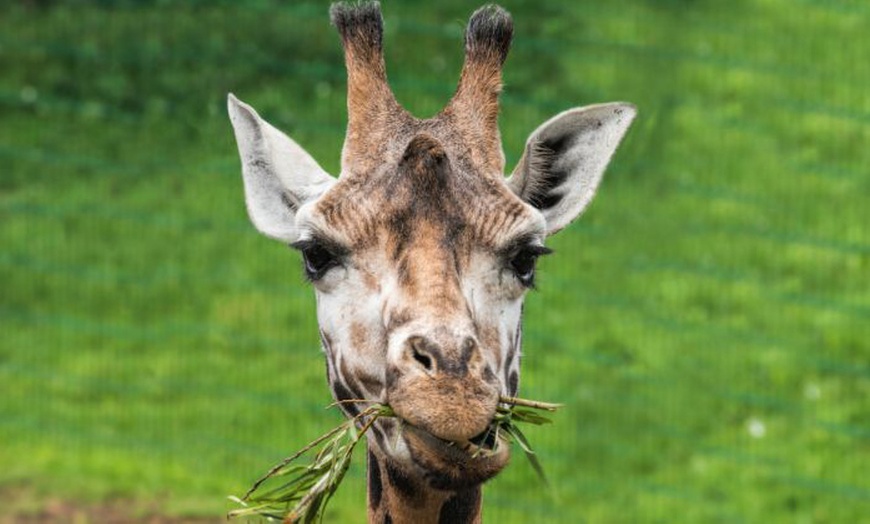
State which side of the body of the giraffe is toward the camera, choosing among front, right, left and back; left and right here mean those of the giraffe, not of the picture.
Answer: front
